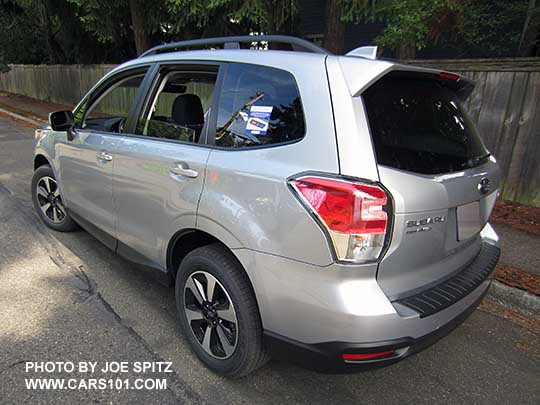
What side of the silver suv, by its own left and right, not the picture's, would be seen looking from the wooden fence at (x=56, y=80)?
front

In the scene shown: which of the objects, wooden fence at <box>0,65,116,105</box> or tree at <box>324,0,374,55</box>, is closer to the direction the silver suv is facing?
the wooden fence

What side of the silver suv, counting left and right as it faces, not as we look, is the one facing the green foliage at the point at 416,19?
right

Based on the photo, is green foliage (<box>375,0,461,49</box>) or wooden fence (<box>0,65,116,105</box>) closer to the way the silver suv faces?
the wooden fence

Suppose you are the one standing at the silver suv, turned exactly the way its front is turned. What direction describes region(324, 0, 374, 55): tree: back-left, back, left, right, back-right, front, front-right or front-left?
front-right

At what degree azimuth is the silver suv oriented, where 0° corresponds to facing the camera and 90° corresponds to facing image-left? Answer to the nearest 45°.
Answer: approximately 135°
